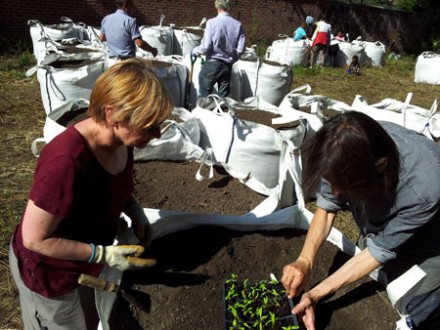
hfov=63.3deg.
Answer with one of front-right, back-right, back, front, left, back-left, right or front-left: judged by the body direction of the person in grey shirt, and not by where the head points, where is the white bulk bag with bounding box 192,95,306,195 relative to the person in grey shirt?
right

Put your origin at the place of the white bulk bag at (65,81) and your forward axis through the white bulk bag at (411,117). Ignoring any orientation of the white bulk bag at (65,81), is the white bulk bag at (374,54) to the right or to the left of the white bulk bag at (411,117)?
left

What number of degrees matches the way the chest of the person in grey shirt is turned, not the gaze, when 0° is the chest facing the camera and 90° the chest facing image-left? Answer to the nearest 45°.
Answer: approximately 45°

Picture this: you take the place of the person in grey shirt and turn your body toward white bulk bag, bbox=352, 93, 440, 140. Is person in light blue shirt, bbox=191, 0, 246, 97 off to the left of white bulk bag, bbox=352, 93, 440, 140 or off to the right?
left

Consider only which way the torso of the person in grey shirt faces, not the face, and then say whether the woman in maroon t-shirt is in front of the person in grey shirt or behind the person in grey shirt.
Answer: in front

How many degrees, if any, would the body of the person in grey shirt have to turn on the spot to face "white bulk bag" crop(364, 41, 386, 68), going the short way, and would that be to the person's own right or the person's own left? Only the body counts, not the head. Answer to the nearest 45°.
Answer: approximately 135° to the person's own right

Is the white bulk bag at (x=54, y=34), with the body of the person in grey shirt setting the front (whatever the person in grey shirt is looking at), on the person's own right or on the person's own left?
on the person's own right

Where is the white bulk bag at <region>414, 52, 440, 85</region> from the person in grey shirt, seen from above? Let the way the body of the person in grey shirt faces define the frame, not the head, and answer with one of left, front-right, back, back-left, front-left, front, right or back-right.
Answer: back-right

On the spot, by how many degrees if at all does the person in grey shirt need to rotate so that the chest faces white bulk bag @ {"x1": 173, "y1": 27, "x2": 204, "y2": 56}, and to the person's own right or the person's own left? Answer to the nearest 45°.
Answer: approximately 90° to the person's own right

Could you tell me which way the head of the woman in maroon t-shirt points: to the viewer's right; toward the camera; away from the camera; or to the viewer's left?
to the viewer's right

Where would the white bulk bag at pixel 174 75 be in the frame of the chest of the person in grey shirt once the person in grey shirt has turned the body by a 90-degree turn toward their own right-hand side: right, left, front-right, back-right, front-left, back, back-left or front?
front

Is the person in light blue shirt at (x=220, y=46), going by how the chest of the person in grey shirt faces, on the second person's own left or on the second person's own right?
on the second person's own right

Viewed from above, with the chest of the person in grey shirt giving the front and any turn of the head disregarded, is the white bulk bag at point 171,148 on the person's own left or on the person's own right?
on the person's own right

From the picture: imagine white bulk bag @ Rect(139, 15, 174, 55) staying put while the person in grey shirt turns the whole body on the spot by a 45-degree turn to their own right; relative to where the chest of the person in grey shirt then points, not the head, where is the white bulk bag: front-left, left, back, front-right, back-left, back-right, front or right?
front-right
